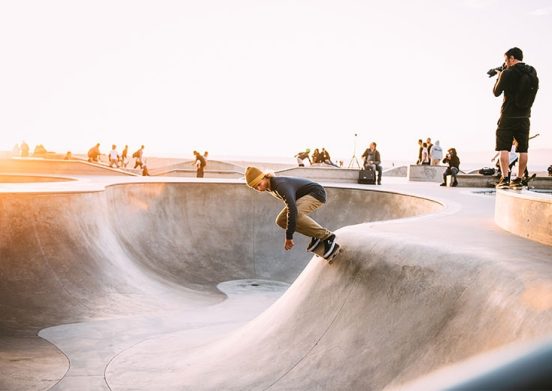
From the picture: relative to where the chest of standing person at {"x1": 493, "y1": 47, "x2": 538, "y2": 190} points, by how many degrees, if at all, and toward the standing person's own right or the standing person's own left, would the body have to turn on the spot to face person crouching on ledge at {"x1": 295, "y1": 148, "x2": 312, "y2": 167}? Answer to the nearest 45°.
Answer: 0° — they already face them

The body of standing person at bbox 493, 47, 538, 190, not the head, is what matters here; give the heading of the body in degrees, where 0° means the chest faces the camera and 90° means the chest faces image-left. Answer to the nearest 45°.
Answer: approximately 135°

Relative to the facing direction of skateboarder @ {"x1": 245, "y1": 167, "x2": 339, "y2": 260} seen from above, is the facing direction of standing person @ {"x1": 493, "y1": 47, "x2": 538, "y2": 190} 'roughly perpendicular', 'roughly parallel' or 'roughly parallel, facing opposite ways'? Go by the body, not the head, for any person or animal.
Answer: roughly perpendicular
